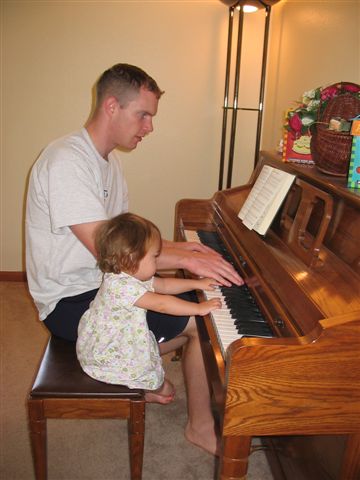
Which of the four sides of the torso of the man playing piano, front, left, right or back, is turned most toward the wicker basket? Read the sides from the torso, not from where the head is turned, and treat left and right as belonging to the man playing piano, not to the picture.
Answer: front

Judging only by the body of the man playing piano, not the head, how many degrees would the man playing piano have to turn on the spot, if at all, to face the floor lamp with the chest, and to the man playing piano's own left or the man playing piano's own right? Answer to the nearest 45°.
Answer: approximately 45° to the man playing piano's own left

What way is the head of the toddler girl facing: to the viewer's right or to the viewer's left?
to the viewer's right

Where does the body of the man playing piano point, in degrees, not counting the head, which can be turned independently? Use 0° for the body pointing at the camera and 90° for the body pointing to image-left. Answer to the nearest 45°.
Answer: approximately 270°

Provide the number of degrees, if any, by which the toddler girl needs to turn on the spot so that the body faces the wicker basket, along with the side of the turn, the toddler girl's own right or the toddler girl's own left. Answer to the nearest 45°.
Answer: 0° — they already face it

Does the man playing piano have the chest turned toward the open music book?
yes

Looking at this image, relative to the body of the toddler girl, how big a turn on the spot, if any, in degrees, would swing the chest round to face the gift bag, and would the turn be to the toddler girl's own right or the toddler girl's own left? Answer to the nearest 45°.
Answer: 0° — they already face it

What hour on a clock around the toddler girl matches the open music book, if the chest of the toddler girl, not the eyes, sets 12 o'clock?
The open music book is roughly at 11 o'clock from the toddler girl.

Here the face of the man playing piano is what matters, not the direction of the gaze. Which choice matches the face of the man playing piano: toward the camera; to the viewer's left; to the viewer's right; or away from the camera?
to the viewer's right

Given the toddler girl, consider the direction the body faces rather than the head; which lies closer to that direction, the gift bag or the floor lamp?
the gift bag

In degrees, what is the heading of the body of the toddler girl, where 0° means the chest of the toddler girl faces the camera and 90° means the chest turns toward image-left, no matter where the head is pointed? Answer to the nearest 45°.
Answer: approximately 270°
